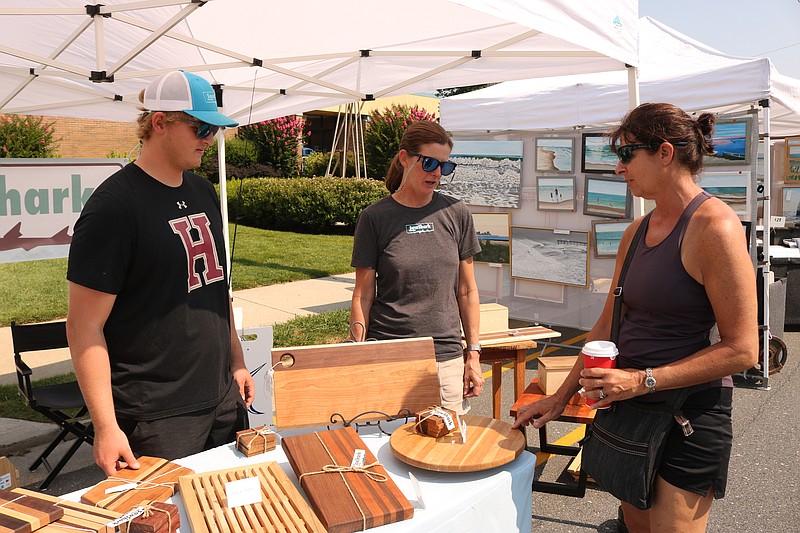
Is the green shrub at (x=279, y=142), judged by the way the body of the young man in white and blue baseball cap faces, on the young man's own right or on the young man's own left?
on the young man's own left

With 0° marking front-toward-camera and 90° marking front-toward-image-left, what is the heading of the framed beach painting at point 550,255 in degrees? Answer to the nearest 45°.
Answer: approximately 45°

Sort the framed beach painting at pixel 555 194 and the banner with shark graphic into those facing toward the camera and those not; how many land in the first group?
2

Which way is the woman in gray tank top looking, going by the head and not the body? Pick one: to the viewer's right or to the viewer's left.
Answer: to the viewer's left

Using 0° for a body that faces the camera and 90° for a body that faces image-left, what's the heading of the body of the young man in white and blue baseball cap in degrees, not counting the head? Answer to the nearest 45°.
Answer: approximately 315°

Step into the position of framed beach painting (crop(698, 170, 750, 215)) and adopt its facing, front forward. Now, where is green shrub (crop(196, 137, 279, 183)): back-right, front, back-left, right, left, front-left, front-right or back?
back-right

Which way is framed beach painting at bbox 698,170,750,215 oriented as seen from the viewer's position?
toward the camera

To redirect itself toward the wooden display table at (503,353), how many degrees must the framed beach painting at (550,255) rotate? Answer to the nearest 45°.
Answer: approximately 45° to its left

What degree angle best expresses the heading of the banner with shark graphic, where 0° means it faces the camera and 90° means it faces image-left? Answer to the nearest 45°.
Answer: approximately 0°

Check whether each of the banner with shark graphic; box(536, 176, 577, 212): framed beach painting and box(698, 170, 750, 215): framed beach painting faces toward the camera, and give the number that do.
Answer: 3

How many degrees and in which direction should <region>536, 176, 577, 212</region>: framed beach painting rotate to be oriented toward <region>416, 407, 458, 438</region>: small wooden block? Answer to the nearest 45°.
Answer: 0° — it already faces it

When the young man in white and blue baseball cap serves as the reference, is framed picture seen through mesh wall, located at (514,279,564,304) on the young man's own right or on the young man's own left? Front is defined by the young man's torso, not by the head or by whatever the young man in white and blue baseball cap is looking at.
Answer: on the young man's own left

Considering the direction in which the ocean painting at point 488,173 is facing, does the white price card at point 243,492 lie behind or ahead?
ahead

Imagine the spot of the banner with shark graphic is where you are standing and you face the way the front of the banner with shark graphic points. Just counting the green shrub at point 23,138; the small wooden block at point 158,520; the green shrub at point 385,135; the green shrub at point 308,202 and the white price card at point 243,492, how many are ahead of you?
2

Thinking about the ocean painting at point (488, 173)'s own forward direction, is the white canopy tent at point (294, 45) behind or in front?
in front
